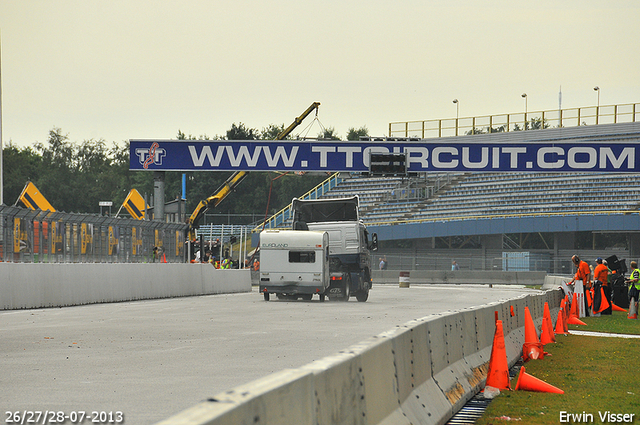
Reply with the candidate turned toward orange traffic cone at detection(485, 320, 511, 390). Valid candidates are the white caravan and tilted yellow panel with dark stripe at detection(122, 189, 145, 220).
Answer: the tilted yellow panel with dark stripe

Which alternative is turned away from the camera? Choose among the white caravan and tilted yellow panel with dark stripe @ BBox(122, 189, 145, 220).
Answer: the white caravan

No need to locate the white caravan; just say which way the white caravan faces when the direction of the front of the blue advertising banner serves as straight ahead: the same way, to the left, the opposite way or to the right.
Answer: the opposite way

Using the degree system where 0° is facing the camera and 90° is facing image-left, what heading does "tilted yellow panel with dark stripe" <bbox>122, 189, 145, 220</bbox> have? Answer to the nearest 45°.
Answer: approximately 0°

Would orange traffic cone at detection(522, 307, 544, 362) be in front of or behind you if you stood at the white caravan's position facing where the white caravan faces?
behind

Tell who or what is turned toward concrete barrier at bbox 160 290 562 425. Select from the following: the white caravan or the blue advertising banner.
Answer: the blue advertising banner

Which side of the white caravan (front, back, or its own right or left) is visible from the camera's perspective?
back

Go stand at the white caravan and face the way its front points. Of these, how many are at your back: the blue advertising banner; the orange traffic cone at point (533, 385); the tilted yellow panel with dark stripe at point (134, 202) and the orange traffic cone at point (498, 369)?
2

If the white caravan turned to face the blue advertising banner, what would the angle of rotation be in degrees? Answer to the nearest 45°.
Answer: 0° — it already faces it

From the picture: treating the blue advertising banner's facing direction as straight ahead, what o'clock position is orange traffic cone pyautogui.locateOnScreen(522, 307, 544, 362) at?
The orange traffic cone is roughly at 12 o'clock from the blue advertising banner.
